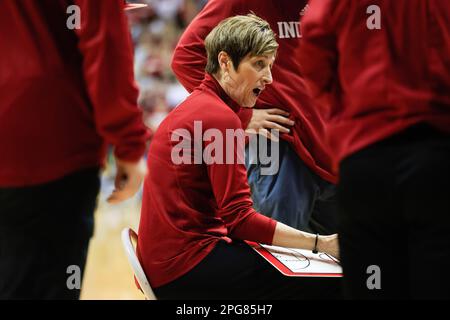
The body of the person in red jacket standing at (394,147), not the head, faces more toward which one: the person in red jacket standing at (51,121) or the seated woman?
the seated woman

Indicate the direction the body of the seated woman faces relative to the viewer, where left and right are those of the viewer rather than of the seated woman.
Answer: facing to the right of the viewer

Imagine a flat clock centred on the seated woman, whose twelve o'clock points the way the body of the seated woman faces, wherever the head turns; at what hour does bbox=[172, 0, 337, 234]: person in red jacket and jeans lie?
The person in red jacket and jeans is roughly at 10 o'clock from the seated woman.

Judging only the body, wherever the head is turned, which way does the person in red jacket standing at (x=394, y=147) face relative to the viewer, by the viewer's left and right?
facing away from the viewer

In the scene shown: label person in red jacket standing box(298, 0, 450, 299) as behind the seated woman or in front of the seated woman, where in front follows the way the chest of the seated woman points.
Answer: in front

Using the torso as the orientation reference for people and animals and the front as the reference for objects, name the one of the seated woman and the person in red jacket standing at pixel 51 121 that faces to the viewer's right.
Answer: the seated woman

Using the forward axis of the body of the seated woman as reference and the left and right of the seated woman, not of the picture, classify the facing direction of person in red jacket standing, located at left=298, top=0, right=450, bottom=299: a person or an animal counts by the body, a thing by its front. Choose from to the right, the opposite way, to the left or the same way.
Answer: to the left

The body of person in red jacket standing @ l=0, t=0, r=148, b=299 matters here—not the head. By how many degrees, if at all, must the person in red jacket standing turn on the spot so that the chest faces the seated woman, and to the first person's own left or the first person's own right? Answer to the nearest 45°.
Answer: approximately 45° to the first person's own right

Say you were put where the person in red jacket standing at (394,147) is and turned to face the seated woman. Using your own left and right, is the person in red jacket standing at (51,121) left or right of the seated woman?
left
